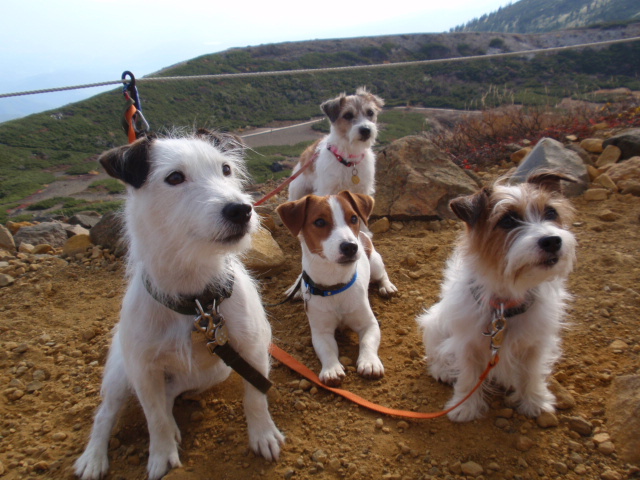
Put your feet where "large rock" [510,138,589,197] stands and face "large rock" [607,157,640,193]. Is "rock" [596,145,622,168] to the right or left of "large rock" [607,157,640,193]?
left

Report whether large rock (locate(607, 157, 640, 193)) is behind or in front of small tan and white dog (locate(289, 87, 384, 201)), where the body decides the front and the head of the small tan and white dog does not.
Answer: in front

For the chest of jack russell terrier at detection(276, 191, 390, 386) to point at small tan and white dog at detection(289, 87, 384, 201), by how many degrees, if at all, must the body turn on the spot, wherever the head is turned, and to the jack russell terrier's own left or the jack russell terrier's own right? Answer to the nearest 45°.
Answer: approximately 180°

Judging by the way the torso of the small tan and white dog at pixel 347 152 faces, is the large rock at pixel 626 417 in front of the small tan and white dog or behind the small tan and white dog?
in front

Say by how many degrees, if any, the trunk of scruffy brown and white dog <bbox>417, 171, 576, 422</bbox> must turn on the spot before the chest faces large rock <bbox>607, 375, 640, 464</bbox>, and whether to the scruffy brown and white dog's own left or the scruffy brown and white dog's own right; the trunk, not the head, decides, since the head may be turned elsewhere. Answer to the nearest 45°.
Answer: approximately 45° to the scruffy brown and white dog's own left

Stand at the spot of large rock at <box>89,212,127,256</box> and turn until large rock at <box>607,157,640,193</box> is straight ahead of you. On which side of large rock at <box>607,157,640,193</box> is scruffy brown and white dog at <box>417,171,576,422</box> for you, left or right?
right

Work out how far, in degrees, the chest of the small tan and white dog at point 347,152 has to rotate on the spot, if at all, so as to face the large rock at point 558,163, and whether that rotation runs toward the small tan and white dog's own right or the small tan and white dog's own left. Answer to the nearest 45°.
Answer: approximately 45° to the small tan and white dog's own left

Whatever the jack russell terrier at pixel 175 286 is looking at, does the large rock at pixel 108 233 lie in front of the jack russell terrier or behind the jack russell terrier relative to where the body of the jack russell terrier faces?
behind

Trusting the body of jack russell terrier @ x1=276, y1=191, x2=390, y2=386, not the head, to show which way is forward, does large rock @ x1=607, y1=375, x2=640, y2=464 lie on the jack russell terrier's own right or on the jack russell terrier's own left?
on the jack russell terrier's own left

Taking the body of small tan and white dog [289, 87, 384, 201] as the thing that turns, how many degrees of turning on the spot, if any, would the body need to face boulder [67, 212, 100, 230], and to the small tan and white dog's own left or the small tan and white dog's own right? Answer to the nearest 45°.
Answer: approximately 135° to the small tan and white dog's own right

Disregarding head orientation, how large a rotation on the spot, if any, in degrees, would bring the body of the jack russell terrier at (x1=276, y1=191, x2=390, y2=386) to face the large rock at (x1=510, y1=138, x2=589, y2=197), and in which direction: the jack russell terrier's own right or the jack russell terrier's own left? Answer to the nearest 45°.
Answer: approximately 135° to the jack russell terrier's own left

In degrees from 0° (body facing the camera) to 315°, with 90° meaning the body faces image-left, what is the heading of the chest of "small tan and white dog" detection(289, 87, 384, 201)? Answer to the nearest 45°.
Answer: approximately 315°

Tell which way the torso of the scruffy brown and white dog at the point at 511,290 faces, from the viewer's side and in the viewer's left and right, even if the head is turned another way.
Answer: facing the viewer and to the right of the viewer
